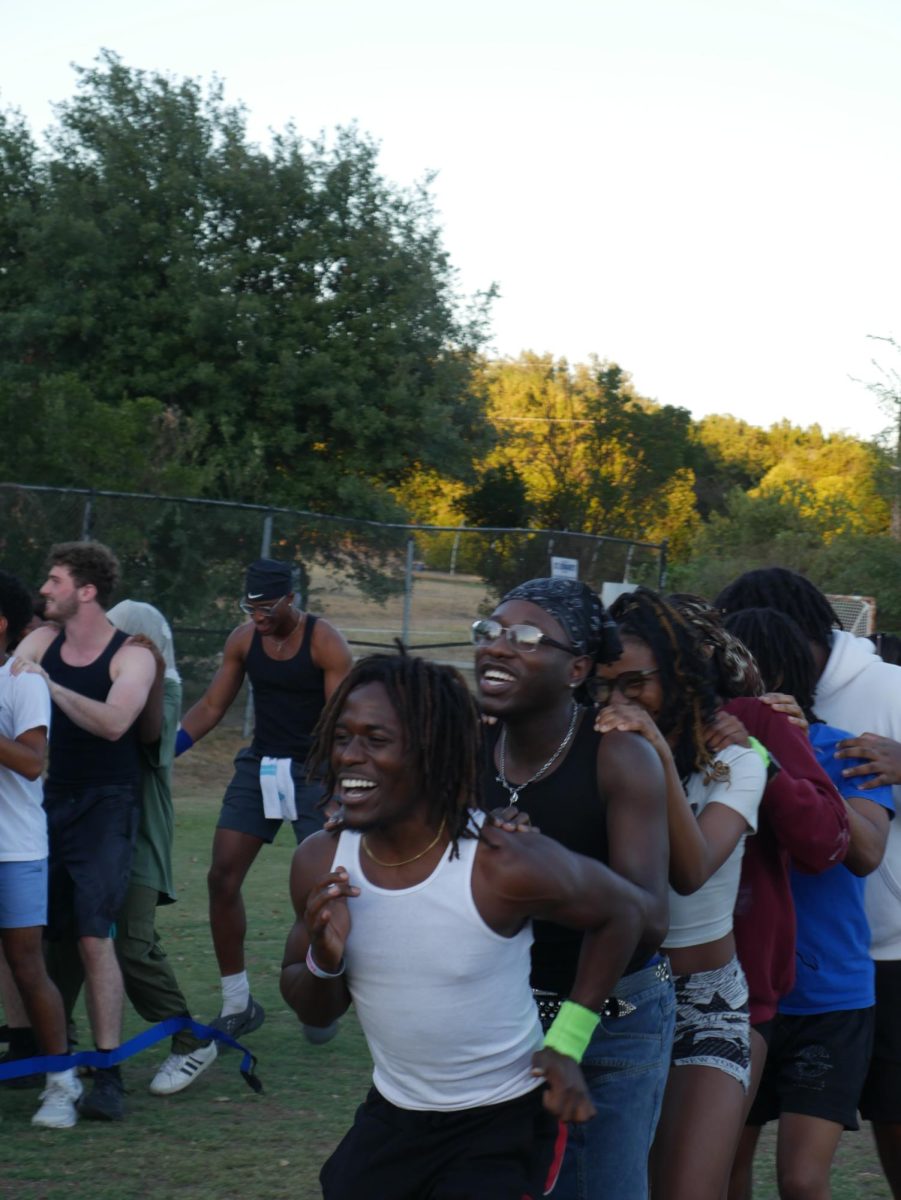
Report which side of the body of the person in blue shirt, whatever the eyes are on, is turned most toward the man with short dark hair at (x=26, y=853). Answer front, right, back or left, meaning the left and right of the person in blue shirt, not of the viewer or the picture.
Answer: right

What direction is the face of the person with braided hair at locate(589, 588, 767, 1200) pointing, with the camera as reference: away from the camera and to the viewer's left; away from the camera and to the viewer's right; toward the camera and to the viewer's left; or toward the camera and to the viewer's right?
toward the camera and to the viewer's left

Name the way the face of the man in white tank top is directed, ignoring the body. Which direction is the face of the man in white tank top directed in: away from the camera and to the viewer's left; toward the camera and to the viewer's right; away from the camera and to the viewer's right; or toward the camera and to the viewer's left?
toward the camera and to the viewer's left

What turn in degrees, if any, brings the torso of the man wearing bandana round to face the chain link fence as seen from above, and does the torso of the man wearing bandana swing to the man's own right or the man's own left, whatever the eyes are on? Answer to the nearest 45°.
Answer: approximately 135° to the man's own right

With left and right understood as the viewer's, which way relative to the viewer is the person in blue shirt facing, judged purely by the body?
facing to the left of the viewer

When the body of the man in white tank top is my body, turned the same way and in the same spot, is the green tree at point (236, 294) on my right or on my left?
on my right

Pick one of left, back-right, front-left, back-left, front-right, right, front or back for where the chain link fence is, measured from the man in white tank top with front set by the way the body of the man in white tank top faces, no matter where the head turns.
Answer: back-right

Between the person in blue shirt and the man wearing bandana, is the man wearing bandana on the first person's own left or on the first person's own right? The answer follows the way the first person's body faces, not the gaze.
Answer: on the first person's own left

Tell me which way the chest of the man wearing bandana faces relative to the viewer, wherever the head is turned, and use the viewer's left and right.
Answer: facing the viewer and to the left of the viewer

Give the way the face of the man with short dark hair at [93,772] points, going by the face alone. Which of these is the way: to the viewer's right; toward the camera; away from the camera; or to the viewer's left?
to the viewer's left

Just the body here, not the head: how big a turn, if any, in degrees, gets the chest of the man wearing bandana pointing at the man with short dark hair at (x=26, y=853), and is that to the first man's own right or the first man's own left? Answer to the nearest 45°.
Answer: approximately 90° to the first man's own right

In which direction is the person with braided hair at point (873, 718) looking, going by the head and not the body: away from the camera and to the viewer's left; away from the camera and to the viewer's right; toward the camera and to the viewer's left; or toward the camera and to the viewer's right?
away from the camera and to the viewer's left
